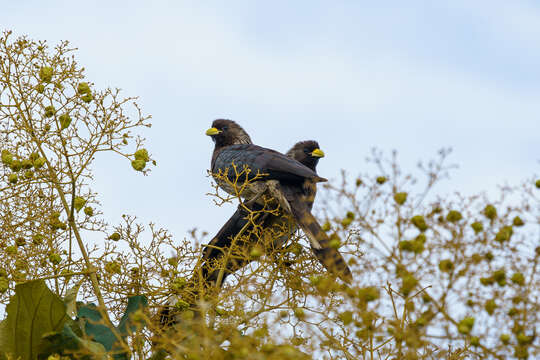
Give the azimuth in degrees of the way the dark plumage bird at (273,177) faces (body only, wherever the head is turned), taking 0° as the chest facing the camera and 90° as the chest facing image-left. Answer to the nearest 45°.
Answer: approximately 90°
